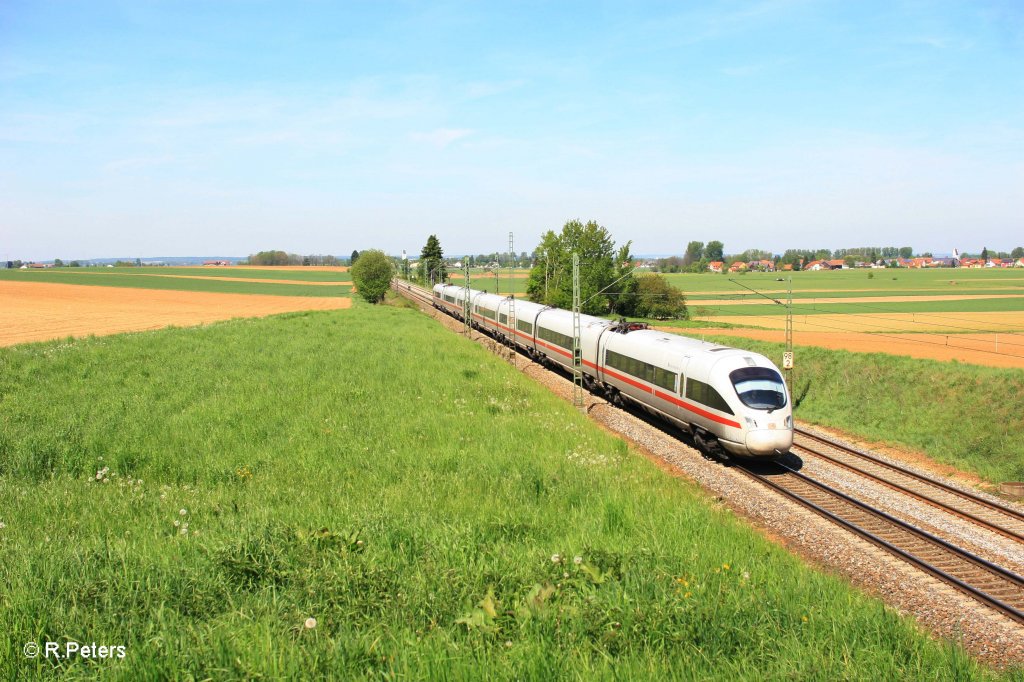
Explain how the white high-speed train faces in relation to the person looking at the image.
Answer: facing the viewer and to the right of the viewer
